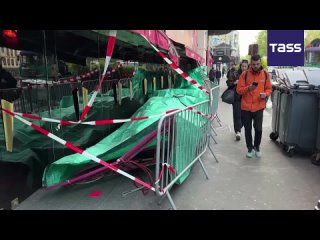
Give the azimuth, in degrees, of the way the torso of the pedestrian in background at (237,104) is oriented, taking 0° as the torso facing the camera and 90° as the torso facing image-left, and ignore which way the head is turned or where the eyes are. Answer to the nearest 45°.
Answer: approximately 0°

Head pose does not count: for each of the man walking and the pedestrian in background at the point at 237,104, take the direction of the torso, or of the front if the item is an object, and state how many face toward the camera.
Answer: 2

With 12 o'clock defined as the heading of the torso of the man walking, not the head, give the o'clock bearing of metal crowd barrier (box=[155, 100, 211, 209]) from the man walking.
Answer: The metal crowd barrier is roughly at 1 o'clock from the man walking.

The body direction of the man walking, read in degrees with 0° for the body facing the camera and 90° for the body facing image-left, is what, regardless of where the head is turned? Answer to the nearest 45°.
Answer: approximately 0°

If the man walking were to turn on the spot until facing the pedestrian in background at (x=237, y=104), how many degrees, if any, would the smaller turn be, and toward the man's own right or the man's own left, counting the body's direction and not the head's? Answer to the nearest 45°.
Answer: approximately 180°

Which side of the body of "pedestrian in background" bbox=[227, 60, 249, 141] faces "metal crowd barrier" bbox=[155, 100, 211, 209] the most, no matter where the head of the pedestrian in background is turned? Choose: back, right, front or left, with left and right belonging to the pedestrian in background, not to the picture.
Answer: front

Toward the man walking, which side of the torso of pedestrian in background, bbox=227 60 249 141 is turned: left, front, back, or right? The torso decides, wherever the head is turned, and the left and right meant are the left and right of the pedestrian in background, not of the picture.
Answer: front

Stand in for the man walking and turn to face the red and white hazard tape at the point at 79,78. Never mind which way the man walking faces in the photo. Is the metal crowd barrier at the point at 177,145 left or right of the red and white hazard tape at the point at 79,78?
left
